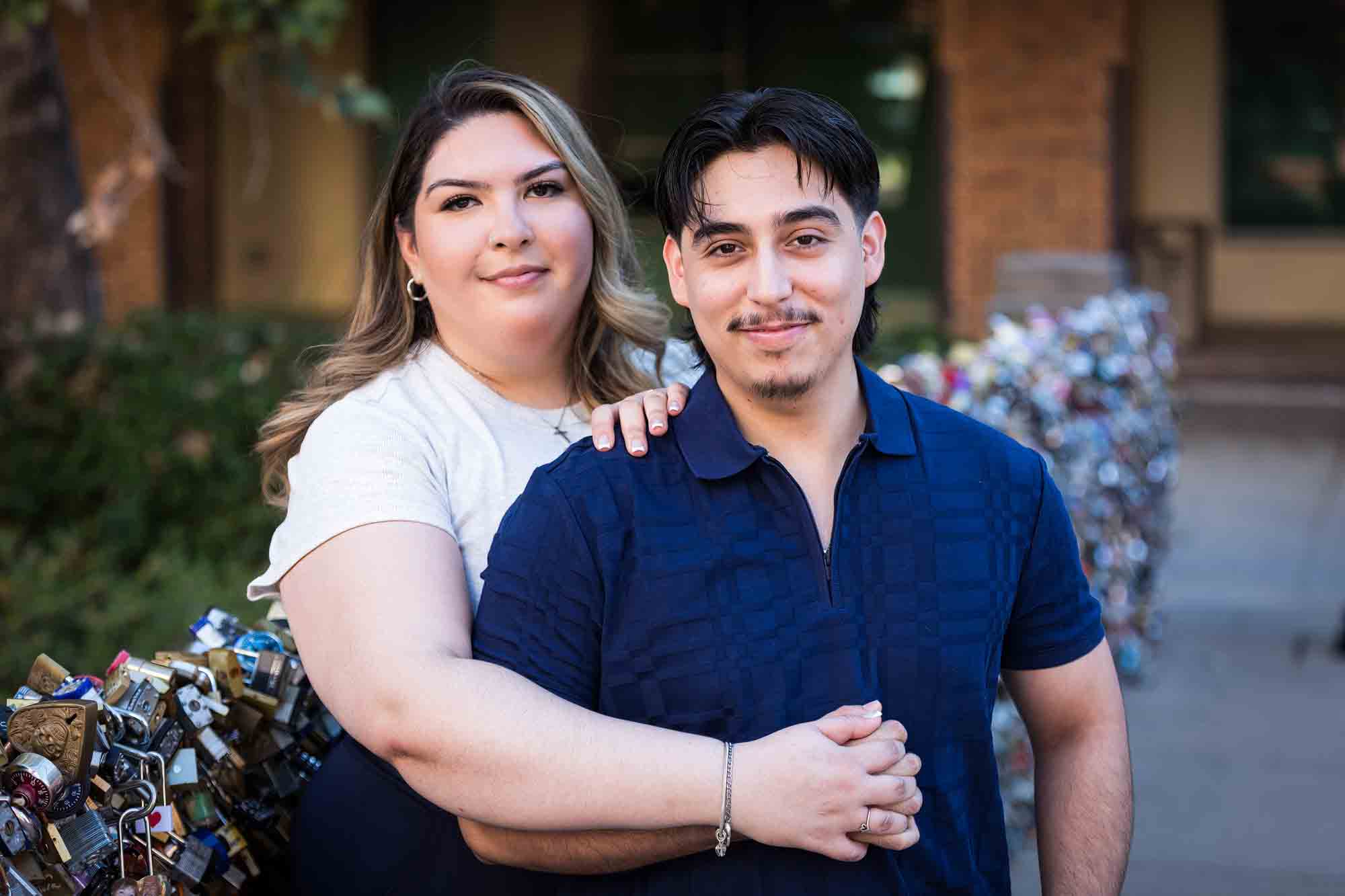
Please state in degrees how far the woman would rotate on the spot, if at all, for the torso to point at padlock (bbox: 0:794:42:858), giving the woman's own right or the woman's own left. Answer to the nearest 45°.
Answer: approximately 90° to the woman's own right

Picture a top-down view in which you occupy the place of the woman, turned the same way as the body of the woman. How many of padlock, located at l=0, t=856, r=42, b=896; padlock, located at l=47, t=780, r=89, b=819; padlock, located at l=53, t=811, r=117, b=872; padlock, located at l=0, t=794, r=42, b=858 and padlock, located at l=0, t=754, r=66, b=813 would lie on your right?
5

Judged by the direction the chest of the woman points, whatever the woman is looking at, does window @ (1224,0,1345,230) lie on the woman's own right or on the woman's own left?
on the woman's own left

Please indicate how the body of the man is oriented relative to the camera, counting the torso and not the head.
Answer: toward the camera

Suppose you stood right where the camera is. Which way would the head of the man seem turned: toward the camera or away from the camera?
toward the camera

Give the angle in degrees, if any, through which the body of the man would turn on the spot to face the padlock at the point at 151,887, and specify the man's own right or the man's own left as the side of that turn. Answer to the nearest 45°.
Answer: approximately 90° to the man's own right

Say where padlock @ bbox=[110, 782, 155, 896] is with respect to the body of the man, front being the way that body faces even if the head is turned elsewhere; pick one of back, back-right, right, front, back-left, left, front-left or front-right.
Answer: right

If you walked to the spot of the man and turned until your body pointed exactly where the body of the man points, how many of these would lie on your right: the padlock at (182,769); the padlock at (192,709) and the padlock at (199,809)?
3

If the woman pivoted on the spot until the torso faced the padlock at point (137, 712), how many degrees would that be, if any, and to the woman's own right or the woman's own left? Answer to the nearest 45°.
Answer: approximately 135° to the woman's own right

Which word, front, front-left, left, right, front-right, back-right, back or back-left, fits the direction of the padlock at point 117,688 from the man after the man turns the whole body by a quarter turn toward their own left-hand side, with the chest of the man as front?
back

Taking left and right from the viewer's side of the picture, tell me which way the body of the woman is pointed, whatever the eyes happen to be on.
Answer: facing the viewer and to the right of the viewer

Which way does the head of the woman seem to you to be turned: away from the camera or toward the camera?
toward the camera
